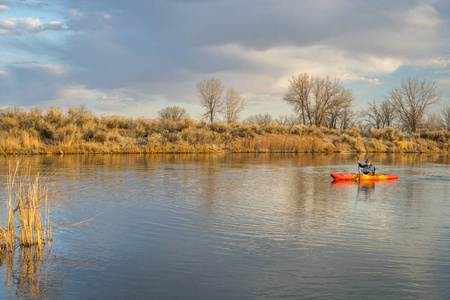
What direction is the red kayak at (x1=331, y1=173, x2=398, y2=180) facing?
to the viewer's left
